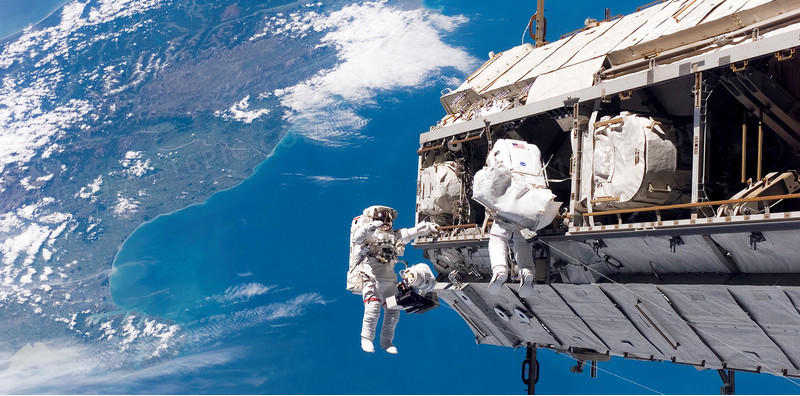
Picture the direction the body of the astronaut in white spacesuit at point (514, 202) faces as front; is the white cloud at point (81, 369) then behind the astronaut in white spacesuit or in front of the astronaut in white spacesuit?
in front

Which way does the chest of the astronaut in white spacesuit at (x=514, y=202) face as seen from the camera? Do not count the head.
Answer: away from the camera

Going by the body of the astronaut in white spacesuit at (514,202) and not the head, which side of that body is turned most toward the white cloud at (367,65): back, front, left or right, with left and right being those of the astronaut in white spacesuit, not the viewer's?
front

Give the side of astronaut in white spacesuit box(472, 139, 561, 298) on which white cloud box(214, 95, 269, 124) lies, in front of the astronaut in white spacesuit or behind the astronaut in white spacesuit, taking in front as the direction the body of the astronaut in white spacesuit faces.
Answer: in front

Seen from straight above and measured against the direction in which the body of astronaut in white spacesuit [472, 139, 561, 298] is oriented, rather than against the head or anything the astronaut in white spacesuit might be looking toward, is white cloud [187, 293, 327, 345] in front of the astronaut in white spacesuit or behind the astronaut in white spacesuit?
in front

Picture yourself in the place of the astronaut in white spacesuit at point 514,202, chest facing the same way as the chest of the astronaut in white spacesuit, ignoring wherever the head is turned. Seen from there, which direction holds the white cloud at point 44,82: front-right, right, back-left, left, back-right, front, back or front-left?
front-left

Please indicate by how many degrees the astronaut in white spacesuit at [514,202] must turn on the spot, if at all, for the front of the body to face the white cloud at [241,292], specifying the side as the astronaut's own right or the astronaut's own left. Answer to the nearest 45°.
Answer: approximately 45° to the astronaut's own left
